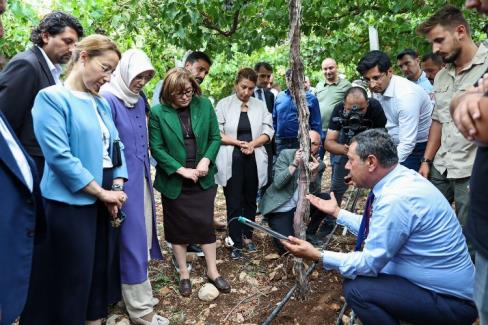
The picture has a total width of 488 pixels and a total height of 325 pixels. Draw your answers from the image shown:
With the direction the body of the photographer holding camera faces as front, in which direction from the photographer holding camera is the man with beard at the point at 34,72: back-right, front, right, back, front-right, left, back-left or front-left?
front-right

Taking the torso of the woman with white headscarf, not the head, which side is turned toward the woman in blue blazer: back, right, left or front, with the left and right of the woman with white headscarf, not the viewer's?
right

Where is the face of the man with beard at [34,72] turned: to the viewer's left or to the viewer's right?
to the viewer's right

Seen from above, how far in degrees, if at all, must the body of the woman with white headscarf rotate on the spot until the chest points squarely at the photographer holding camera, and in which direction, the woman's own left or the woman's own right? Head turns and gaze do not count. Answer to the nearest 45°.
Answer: approximately 45° to the woman's own left

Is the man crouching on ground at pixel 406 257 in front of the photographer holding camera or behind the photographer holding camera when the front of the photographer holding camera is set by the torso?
in front

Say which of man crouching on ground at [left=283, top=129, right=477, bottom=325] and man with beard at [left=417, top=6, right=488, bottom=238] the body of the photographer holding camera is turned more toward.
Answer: the man crouching on ground

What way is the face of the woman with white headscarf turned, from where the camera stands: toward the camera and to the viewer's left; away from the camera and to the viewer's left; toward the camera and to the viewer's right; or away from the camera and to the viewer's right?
toward the camera and to the viewer's right

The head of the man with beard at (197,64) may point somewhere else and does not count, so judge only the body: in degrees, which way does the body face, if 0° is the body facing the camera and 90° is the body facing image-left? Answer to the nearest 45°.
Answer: approximately 315°

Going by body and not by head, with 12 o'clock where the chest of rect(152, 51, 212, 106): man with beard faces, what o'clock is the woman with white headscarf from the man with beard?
The woman with white headscarf is roughly at 2 o'clock from the man with beard.

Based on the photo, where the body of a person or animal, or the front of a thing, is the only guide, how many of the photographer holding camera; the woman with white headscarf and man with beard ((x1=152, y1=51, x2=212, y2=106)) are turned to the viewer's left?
0

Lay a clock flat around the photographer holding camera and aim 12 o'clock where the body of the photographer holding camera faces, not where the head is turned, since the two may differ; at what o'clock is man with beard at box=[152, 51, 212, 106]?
The man with beard is roughly at 3 o'clock from the photographer holding camera.

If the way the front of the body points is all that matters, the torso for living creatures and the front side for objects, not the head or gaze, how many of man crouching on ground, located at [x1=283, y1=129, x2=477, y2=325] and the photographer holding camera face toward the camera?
1

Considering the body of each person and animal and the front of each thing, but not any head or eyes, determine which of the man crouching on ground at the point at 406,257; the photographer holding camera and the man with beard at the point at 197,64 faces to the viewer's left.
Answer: the man crouching on ground

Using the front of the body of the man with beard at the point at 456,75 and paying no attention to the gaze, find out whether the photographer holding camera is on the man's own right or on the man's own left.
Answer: on the man's own right

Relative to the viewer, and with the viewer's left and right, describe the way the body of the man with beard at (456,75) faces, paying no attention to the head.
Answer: facing the viewer and to the left of the viewer

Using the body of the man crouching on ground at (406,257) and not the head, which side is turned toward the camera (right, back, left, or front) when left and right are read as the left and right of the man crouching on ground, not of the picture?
left

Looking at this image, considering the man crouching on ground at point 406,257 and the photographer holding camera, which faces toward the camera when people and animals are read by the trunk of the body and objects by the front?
the photographer holding camera

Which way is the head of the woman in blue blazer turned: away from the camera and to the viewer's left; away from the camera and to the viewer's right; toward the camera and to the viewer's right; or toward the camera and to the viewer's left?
toward the camera and to the viewer's right

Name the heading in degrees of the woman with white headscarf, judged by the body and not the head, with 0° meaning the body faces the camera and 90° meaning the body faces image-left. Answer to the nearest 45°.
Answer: approximately 315°

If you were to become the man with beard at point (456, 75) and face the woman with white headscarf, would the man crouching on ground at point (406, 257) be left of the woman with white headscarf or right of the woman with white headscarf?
left

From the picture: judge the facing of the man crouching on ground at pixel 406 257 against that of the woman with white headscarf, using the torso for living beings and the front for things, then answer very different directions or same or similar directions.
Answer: very different directions
